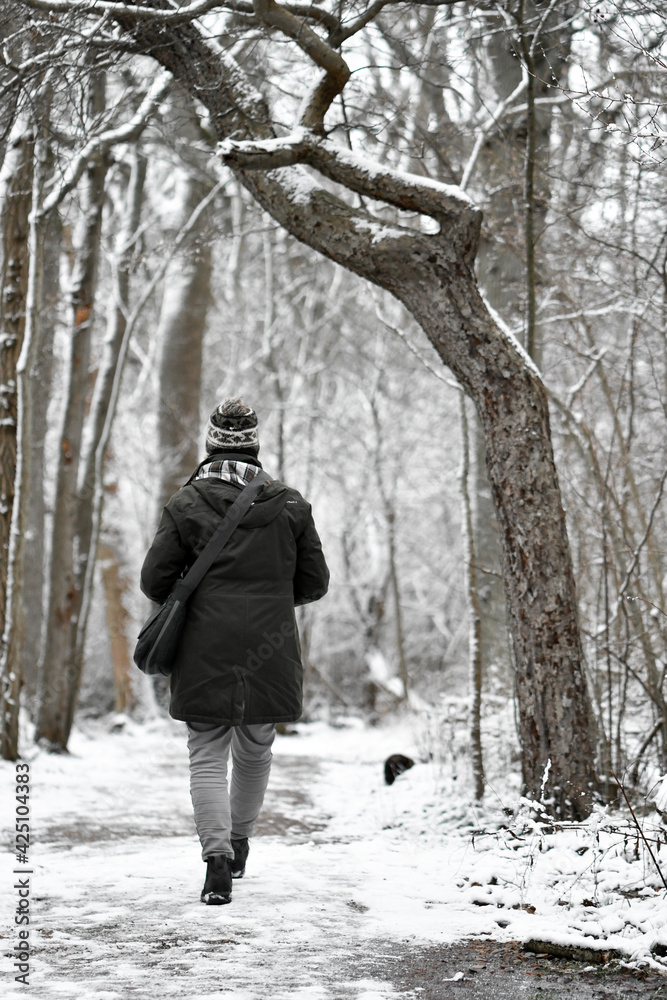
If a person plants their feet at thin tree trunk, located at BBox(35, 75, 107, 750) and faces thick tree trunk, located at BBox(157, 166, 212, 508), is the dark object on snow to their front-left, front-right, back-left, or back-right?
back-right

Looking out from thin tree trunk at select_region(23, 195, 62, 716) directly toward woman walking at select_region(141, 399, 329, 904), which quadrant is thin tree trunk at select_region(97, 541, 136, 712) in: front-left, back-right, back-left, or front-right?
back-left

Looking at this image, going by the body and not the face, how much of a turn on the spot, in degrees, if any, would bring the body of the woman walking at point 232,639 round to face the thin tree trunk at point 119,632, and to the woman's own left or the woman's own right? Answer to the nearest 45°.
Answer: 0° — they already face it

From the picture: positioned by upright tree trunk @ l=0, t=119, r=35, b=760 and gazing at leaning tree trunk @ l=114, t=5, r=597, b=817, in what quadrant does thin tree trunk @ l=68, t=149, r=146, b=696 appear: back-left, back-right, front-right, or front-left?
back-left

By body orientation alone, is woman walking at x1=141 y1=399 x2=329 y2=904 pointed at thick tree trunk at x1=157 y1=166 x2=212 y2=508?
yes

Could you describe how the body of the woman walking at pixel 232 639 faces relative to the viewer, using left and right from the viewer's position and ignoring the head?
facing away from the viewer

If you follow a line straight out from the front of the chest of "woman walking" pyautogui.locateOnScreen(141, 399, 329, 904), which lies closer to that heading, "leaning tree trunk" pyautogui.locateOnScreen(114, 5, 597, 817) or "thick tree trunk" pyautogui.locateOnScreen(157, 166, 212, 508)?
the thick tree trunk

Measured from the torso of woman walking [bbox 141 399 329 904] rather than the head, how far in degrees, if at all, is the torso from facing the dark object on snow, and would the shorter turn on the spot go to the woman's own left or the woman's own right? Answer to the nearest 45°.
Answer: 0° — they already face it

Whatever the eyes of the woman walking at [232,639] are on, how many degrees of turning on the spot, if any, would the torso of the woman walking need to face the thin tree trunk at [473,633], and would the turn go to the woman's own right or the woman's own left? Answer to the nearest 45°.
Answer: approximately 45° to the woman's own right

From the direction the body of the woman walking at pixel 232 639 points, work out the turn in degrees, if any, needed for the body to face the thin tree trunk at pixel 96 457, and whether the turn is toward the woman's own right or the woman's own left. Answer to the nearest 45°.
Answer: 0° — they already face it
